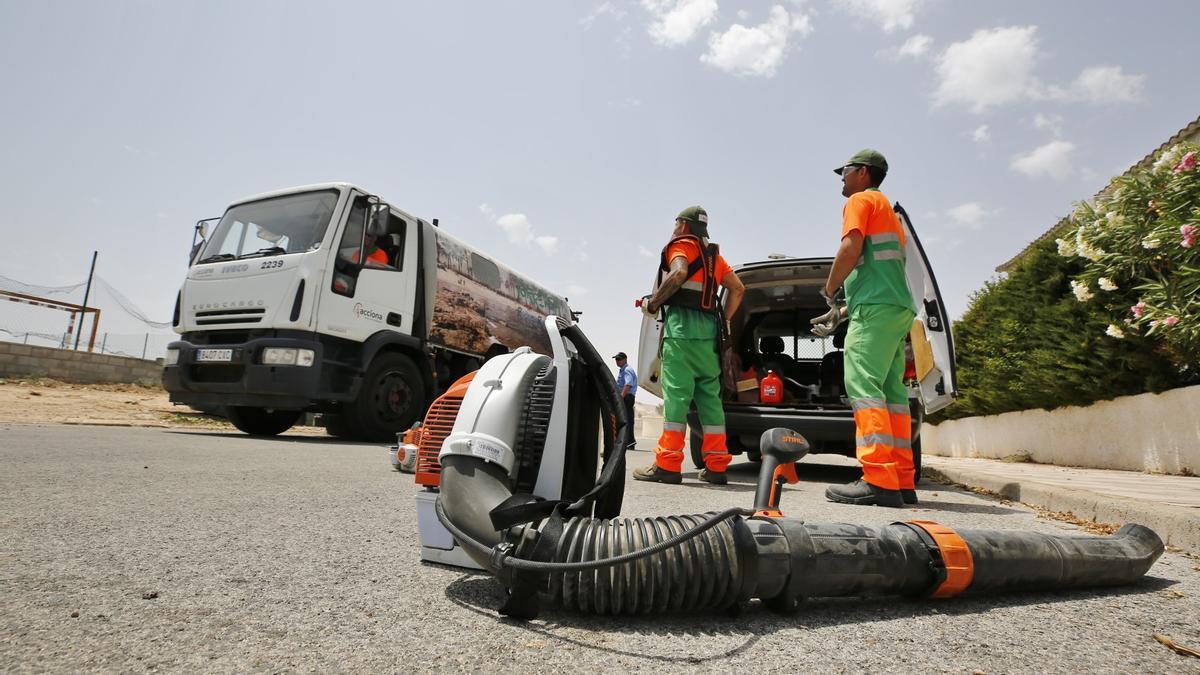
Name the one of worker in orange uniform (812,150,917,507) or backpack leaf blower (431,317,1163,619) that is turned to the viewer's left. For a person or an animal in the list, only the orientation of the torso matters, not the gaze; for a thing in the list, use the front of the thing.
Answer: the worker in orange uniform

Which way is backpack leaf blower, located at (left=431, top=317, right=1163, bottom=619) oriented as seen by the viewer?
to the viewer's right

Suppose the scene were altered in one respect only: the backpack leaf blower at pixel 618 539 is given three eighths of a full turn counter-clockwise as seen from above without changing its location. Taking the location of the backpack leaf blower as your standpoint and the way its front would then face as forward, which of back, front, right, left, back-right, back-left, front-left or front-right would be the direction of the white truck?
front

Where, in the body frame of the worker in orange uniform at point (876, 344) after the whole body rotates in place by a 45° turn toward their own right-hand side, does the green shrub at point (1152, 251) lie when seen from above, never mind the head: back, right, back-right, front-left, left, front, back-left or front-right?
right

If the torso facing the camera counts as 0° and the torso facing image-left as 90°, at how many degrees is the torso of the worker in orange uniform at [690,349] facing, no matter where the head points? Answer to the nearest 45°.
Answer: approximately 135°

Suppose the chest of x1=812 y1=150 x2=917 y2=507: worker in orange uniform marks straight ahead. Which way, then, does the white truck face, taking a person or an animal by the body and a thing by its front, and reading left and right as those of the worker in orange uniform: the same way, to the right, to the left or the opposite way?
to the left

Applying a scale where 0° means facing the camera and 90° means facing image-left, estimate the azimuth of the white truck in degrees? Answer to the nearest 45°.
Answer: approximately 45°

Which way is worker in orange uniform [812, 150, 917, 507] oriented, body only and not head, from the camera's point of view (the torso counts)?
to the viewer's left

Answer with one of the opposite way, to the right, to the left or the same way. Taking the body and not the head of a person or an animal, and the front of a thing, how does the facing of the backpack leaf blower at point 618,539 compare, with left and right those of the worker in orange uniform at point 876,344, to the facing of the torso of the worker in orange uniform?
the opposite way

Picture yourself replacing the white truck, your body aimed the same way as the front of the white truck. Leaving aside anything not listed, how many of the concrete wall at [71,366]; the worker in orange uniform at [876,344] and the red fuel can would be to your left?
2

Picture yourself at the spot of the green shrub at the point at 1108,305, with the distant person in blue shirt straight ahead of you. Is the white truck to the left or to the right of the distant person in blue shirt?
left

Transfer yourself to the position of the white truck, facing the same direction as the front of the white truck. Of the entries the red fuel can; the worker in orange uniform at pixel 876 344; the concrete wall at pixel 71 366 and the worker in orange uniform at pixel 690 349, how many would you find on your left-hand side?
3

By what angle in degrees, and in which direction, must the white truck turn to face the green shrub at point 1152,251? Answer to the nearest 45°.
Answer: approximately 90° to its left

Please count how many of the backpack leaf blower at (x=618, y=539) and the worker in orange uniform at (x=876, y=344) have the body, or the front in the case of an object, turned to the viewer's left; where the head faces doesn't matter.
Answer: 1
